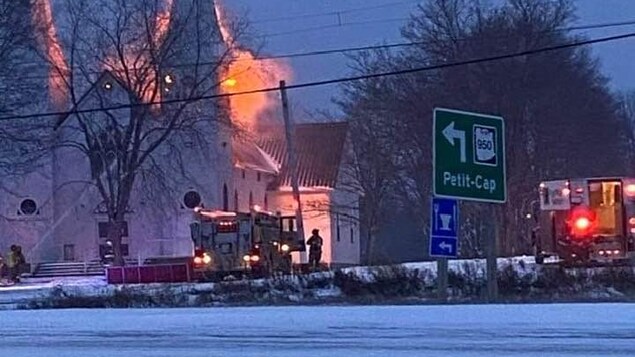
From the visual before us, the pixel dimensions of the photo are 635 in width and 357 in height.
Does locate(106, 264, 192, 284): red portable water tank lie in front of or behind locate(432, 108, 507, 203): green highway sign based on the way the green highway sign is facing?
behind

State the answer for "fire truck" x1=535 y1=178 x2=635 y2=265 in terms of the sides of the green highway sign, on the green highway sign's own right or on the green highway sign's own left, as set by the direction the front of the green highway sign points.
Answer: on the green highway sign's own left

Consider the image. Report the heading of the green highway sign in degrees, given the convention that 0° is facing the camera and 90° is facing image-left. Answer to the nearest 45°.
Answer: approximately 315°

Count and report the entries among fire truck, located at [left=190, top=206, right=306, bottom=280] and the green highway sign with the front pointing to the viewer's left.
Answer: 0

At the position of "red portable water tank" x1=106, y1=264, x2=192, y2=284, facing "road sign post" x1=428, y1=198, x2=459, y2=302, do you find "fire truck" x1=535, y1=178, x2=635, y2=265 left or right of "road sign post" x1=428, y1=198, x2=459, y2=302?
left
